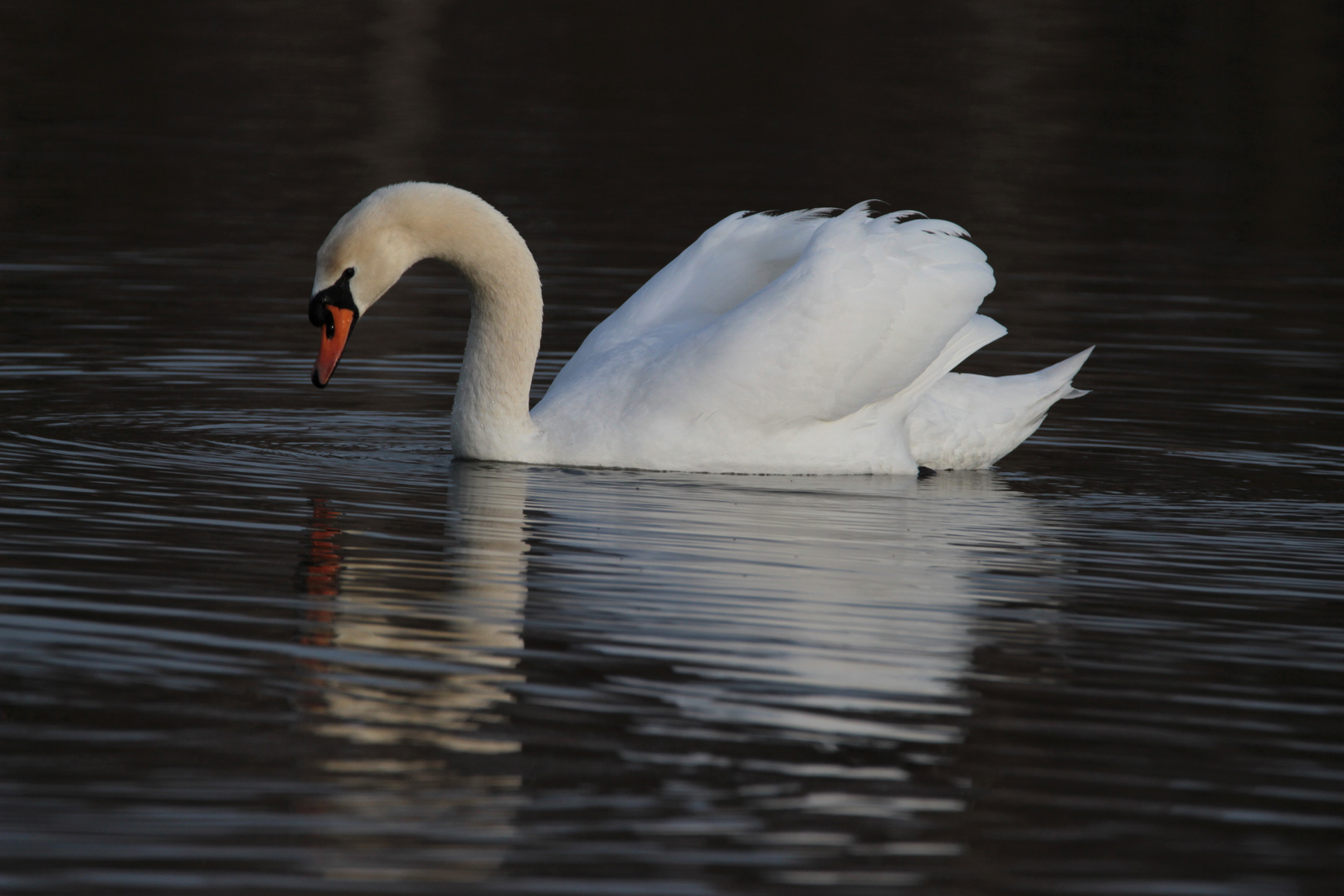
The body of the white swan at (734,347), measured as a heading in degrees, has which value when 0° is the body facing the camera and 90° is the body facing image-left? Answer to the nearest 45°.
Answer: approximately 90°
